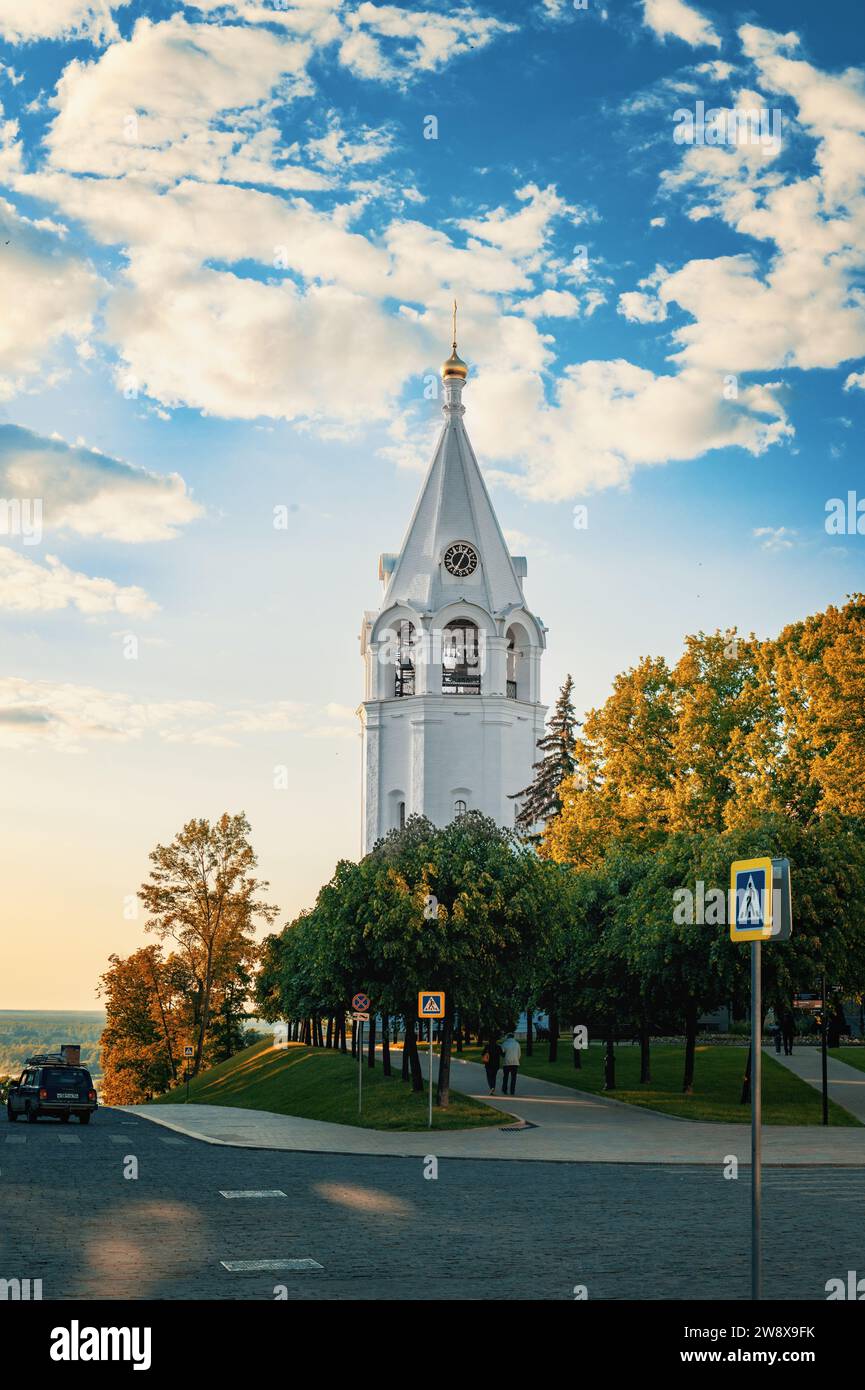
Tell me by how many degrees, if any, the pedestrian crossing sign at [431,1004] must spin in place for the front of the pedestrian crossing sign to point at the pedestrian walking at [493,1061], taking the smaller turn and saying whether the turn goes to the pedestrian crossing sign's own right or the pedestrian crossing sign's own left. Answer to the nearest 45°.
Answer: approximately 180°

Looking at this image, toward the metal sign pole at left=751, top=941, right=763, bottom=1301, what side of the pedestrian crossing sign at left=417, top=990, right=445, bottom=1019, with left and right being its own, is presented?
front

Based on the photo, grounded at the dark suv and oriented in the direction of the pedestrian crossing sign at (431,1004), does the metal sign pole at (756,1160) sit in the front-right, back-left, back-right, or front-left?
front-right

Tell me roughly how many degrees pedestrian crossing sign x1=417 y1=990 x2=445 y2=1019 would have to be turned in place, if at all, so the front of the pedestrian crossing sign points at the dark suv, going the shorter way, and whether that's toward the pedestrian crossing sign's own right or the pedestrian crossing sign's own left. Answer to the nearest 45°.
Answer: approximately 135° to the pedestrian crossing sign's own right

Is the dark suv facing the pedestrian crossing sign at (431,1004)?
no

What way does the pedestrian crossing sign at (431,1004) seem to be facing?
toward the camera

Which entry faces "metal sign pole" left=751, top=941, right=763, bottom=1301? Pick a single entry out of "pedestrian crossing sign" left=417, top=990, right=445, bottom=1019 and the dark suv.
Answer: the pedestrian crossing sign

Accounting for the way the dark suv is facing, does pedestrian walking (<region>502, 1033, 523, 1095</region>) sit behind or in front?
behind

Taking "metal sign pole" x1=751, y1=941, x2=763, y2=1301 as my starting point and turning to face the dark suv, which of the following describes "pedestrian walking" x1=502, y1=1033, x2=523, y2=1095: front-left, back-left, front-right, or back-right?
front-right

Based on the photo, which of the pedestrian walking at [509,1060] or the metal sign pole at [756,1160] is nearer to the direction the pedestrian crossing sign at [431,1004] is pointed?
the metal sign pole

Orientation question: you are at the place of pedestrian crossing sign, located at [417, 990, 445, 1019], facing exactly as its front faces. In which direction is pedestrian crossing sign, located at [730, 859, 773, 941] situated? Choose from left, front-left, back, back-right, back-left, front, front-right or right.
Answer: front
